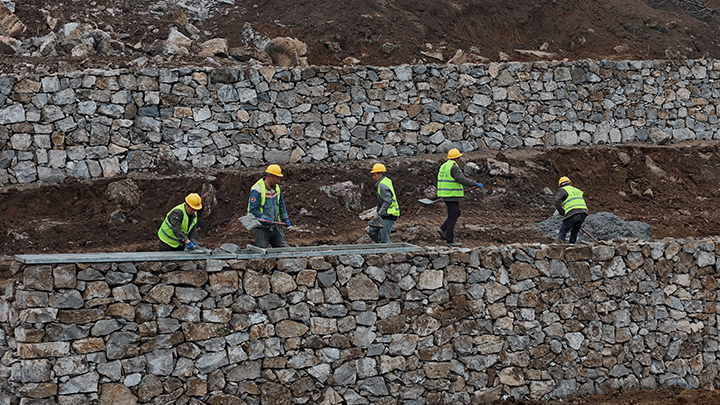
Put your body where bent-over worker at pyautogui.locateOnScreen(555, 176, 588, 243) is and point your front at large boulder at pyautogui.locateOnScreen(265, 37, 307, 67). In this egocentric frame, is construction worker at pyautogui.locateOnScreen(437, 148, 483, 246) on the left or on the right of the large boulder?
left

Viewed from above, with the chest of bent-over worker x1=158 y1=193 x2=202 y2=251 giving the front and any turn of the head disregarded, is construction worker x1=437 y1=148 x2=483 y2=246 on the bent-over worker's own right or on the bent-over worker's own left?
on the bent-over worker's own left

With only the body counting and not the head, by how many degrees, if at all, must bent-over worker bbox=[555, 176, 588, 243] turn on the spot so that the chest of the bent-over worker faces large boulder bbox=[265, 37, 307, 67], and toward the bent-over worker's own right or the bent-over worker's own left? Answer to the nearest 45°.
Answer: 0° — they already face it

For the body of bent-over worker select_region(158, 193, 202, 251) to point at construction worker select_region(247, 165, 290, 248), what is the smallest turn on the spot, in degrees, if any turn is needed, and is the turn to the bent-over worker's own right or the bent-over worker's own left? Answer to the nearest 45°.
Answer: approximately 45° to the bent-over worker's own left

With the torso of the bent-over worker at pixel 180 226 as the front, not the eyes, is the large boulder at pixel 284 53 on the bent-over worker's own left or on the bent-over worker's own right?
on the bent-over worker's own left

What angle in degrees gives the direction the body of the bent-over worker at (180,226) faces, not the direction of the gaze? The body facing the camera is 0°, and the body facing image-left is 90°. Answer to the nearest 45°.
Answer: approximately 315°
